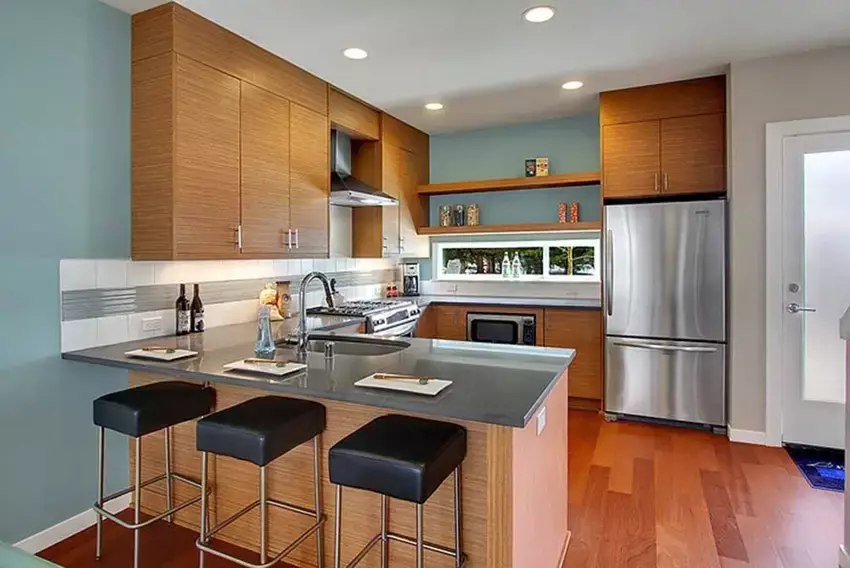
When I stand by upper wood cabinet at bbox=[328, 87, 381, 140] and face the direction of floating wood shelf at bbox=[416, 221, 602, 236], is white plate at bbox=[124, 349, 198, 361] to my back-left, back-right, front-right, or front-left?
back-right

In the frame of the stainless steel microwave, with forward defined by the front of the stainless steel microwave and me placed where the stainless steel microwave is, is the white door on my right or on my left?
on my left

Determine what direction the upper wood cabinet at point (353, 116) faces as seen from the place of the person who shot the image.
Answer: facing the viewer and to the right of the viewer

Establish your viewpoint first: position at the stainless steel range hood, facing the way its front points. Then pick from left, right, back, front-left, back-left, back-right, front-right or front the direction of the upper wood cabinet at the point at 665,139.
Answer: front-left

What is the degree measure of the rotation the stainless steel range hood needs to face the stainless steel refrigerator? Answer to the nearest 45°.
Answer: approximately 45° to its left

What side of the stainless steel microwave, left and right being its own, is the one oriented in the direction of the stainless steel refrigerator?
left

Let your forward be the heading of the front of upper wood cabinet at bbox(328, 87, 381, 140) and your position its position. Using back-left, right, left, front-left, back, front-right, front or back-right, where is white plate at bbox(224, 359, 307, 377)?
front-right

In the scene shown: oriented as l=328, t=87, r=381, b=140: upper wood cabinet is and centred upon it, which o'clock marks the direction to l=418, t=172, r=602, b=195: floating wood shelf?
The floating wood shelf is roughly at 10 o'clock from the upper wood cabinet.

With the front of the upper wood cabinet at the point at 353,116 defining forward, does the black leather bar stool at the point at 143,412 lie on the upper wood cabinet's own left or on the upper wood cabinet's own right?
on the upper wood cabinet's own right

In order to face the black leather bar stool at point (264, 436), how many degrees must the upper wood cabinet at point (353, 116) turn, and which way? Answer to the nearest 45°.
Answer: approximately 45° to its right

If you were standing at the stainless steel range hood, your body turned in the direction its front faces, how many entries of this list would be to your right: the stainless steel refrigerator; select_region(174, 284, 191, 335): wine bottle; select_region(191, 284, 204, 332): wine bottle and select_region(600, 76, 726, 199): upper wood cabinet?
2

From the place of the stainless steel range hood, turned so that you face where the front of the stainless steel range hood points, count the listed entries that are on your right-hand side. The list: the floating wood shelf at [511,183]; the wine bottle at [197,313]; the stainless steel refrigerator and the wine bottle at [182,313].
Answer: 2

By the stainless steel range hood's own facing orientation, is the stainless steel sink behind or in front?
in front

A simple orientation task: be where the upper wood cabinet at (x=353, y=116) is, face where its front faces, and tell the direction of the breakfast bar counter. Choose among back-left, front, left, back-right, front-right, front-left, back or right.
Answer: front-right

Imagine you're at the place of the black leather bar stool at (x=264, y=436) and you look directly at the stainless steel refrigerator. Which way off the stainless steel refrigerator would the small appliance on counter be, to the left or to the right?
left

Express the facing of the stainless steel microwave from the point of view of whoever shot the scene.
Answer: facing the viewer
